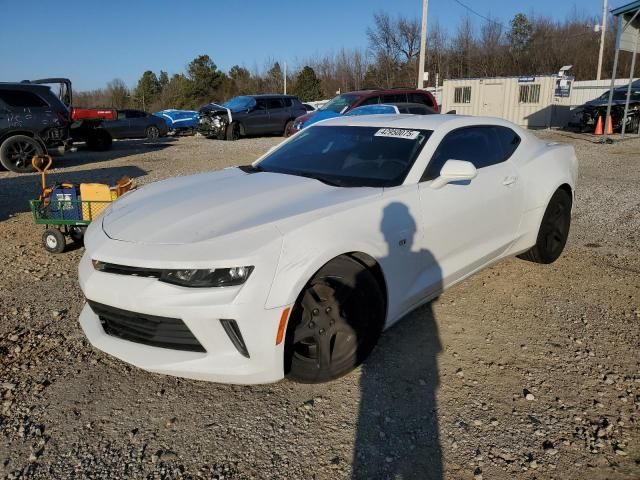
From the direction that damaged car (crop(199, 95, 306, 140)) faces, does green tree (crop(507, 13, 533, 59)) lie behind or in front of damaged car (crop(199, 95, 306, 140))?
behind

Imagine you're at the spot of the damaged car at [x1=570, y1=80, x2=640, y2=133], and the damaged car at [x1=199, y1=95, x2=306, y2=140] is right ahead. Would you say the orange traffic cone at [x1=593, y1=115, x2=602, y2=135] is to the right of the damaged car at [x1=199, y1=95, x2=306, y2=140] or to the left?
left

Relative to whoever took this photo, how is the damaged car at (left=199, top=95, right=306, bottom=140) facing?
facing the viewer and to the left of the viewer

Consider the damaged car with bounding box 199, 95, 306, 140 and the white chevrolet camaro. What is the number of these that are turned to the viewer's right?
0

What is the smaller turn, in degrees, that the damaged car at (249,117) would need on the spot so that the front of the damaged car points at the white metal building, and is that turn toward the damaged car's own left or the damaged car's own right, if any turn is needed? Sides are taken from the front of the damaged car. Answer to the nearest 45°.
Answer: approximately 135° to the damaged car's own left

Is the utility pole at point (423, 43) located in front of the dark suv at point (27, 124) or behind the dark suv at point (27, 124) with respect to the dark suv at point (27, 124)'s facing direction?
behind

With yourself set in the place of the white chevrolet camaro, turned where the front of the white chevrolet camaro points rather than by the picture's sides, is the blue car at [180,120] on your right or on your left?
on your right

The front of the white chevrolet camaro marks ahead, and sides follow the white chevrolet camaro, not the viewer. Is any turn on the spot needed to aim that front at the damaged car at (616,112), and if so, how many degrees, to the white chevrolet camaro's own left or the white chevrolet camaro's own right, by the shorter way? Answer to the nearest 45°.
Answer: approximately 180°

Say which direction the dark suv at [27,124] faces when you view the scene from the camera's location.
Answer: facing to the left of the viewer
